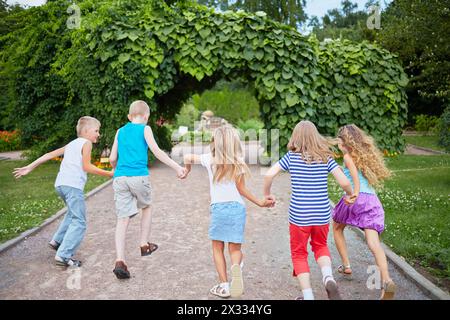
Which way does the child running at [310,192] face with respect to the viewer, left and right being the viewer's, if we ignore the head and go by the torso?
facing away from the viewer

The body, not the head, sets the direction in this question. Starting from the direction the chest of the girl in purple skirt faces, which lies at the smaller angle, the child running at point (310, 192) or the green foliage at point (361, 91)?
the green foliage

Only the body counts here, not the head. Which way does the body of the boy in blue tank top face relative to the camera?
away from the camera

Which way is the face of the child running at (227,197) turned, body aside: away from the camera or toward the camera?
away from the camera

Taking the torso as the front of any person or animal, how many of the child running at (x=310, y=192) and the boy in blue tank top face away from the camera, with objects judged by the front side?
2

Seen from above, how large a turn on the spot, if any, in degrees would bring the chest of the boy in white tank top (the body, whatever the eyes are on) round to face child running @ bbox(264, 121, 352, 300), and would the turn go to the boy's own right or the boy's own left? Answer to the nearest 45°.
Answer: approximately 90° to the boy's own right

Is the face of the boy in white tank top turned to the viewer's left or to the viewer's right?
to the viewer's right

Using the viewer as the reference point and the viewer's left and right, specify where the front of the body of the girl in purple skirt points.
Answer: facing away from the viewer and to the left of the viewer

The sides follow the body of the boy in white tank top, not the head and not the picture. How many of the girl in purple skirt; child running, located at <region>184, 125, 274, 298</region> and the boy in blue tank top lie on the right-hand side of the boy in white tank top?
3

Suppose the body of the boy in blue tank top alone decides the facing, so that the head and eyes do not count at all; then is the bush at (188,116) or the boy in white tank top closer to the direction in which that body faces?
the bush

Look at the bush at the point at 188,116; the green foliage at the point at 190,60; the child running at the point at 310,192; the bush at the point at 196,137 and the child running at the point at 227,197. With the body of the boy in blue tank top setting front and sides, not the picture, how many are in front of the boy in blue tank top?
3
